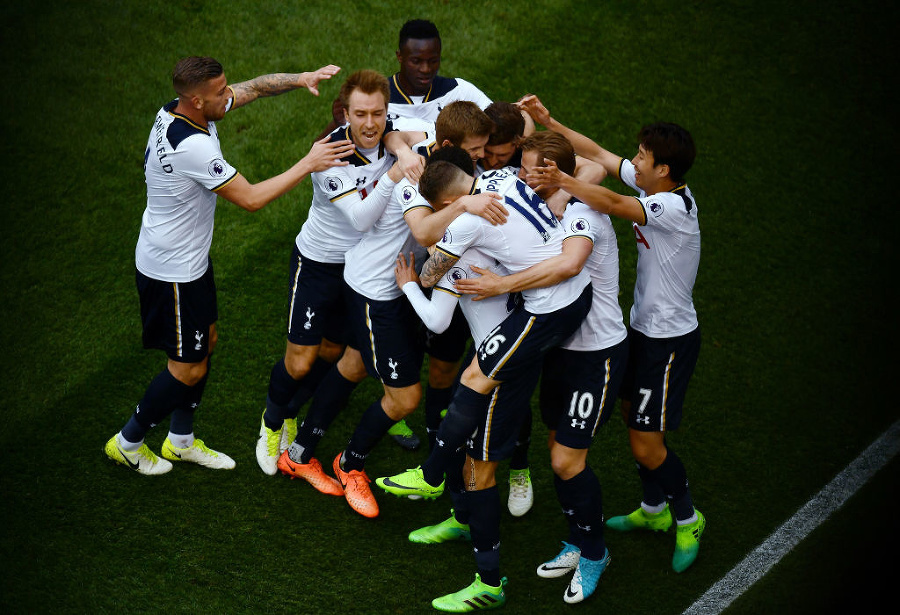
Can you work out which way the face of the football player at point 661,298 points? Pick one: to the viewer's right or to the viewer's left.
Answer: to the viewer's left

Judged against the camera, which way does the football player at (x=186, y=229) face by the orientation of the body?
to the viewer's right

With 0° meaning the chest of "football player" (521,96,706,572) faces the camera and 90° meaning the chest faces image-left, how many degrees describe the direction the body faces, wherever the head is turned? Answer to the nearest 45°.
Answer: approximately 90°

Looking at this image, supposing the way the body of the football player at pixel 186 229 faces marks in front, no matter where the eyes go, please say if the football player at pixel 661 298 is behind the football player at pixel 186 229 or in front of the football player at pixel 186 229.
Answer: in front

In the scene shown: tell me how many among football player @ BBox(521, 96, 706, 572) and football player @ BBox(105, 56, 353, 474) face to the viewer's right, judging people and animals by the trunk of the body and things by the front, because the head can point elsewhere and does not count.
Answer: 1

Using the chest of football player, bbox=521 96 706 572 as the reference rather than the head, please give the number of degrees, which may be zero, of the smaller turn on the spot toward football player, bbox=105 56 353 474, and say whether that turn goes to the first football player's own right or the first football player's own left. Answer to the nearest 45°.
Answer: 0° — they already face them

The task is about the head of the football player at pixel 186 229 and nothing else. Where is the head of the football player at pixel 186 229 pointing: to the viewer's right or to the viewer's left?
to the viewer's right

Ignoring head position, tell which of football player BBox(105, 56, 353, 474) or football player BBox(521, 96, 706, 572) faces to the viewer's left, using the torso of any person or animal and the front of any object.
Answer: football player BBox(521, 96, 706, 572)
